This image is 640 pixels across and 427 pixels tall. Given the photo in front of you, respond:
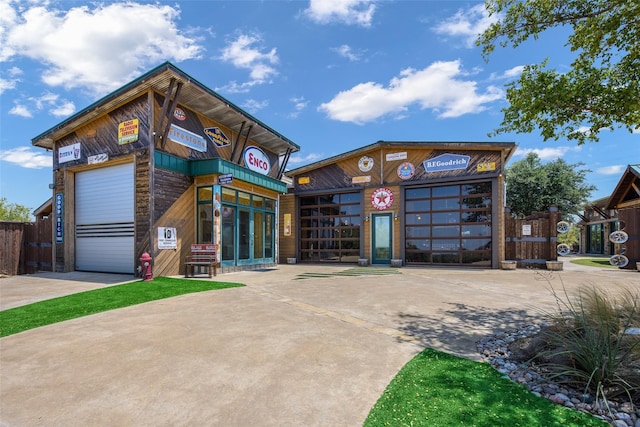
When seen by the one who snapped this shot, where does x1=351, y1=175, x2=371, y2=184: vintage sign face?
facing the viewer

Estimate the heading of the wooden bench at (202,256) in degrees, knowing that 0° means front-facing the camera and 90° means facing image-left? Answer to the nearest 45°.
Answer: approximately 0°

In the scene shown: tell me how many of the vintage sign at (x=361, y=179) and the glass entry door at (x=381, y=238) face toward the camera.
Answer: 2

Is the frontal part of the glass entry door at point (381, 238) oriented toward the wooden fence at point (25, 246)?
no

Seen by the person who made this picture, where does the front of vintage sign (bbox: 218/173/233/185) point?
facing the viewer and to the right of the viewer

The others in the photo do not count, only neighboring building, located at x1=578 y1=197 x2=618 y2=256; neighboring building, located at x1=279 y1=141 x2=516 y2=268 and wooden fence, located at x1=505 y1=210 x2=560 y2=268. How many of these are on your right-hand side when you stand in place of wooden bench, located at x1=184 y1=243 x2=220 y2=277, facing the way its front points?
0

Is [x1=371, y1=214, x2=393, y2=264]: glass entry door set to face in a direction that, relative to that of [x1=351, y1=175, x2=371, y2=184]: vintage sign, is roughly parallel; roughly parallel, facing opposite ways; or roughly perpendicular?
roughly parallel

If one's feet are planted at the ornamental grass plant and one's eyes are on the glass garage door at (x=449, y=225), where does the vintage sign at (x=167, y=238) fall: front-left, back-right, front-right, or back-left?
front-left

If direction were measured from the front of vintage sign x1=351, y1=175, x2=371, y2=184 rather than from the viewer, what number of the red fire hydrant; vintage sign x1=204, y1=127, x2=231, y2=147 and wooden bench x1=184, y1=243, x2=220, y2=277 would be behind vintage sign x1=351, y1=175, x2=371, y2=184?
0

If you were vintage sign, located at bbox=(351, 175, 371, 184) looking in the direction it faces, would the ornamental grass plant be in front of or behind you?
in front

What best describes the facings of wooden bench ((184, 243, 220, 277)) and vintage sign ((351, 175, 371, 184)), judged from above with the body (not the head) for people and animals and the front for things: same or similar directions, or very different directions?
same or similar directions

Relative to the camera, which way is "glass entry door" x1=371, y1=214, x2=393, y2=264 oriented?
toward the camera
